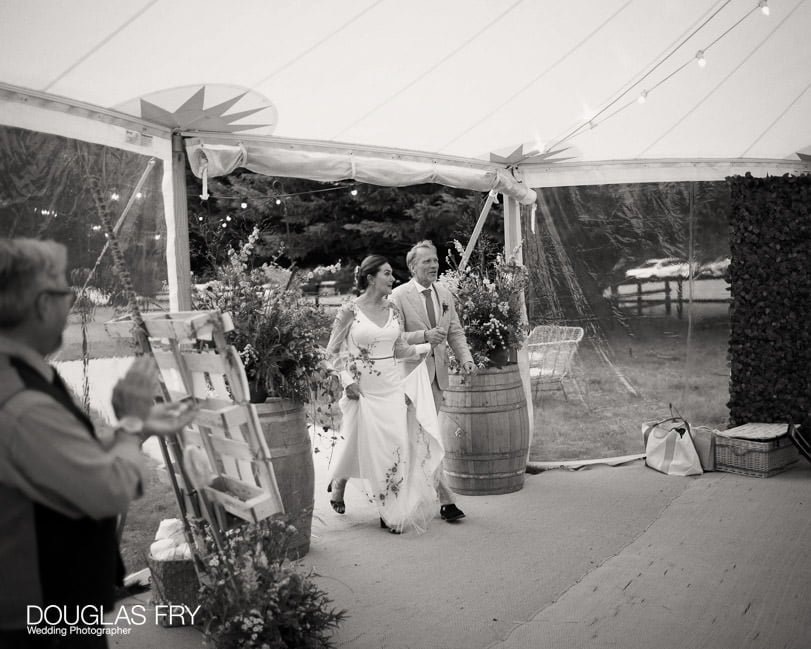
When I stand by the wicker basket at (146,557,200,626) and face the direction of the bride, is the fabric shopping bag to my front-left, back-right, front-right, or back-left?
front-right

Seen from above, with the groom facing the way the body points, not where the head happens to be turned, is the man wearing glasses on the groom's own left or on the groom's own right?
on the groom's own right

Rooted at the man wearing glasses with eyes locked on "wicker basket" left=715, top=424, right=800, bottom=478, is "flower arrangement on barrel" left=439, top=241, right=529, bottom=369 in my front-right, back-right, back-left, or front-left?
front-left

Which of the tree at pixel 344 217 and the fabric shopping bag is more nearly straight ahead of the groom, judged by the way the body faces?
the fabric shopping bag

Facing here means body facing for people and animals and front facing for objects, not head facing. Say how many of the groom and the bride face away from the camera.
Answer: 0

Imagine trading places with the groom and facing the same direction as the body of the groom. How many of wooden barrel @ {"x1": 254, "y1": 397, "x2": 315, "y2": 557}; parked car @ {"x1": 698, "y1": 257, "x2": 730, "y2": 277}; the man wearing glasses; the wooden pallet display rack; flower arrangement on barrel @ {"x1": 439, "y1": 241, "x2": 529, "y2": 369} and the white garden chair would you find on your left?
3

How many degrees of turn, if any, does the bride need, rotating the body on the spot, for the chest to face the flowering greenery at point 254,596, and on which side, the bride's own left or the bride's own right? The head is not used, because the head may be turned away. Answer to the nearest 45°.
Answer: approximately 45° to the bride's own right

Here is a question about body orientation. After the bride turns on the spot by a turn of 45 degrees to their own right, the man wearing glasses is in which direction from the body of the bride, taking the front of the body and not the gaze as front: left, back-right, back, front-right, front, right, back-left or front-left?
front

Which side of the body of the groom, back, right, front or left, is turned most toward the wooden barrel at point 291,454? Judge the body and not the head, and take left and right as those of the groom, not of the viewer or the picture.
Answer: right

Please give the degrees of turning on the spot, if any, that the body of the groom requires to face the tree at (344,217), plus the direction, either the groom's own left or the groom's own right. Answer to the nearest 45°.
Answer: approximately 135° to the groom's own left

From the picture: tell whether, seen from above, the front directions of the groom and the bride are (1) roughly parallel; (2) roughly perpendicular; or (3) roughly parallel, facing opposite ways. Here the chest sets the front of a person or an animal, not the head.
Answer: roughly parallel

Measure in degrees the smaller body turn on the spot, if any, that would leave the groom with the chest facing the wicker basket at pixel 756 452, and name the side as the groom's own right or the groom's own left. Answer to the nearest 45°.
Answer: approximately 45° to the groom's own left

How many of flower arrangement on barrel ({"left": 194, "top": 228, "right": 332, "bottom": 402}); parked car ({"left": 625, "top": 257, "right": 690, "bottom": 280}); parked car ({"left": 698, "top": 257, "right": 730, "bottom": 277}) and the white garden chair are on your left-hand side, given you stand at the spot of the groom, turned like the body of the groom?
3

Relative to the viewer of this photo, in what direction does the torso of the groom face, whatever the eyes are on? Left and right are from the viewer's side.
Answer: facing the viewer and to the right of the viewer
